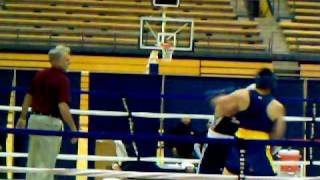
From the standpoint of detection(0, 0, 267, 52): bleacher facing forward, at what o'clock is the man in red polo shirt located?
The man in red polo shirt is roughly at 12 o'clock from the bleacher.

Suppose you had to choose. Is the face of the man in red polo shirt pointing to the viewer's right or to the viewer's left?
to the viewer's right

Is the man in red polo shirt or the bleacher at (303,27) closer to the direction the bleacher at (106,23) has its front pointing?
the man in red polo shirt

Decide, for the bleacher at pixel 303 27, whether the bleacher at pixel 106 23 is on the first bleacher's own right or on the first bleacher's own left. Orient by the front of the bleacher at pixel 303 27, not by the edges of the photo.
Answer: on the first bleacher's own right

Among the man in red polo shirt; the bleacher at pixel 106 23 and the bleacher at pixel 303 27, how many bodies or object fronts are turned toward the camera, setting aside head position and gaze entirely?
2

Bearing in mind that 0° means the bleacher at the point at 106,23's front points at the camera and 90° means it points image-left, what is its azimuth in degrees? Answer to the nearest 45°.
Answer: approximately 0°

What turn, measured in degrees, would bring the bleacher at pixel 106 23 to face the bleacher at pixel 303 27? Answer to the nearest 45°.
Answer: approximately 90° to its left

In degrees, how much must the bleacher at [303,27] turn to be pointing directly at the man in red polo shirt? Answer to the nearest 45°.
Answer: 0° — it already faces them
